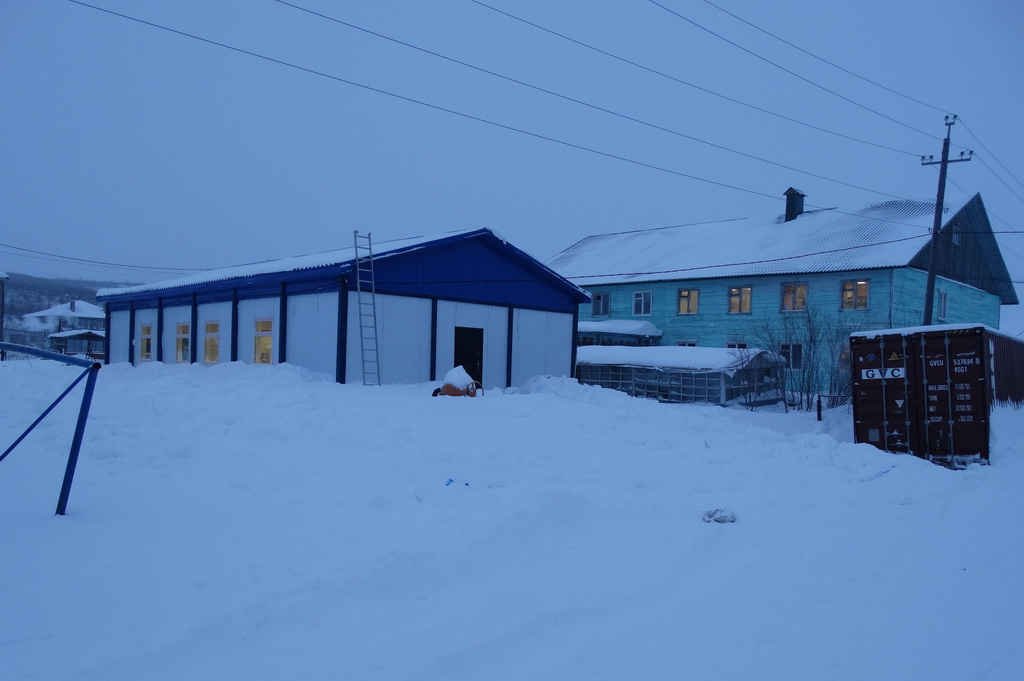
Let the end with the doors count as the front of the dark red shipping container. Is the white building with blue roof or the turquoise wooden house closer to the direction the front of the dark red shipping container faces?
the white building with blue roof

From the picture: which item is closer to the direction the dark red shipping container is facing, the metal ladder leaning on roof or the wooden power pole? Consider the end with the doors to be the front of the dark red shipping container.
the metal ladder leaning on roof

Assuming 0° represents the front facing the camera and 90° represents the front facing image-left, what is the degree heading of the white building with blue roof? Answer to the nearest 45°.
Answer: approximately 315°

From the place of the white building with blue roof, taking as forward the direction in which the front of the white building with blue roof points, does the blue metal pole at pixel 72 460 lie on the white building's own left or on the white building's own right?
on the white building's own right

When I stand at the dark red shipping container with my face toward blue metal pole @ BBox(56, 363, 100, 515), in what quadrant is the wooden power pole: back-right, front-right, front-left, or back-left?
back-right

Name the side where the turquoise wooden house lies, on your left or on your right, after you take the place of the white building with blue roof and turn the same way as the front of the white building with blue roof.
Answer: on your left

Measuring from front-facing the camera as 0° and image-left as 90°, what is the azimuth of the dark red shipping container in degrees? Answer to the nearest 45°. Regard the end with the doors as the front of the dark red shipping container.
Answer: approximately 45°
